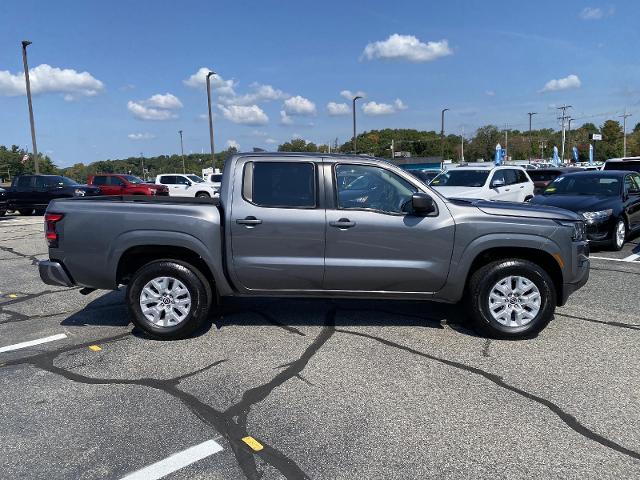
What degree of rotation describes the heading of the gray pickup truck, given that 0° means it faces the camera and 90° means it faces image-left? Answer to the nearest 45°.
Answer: approximately 270°

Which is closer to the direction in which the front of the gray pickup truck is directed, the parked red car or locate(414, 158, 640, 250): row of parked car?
the row of parked car

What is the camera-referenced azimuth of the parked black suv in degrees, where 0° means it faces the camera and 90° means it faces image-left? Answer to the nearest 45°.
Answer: approximately 315°

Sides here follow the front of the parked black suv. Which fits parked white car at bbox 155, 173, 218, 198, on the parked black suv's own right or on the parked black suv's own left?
on the parked black suv's own left

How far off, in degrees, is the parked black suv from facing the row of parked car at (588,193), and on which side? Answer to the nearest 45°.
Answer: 0° — it already faces it

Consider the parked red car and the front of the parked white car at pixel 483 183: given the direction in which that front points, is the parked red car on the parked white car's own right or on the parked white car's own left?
on the parked white car's own right

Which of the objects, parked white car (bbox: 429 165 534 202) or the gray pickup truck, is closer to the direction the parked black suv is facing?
the parked white car

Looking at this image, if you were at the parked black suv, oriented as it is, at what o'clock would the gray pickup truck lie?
The gray pickup truck is roughly at 1 o'clock from the parked black suv.

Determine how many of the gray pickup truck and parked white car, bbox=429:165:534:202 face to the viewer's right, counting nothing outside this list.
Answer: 1
